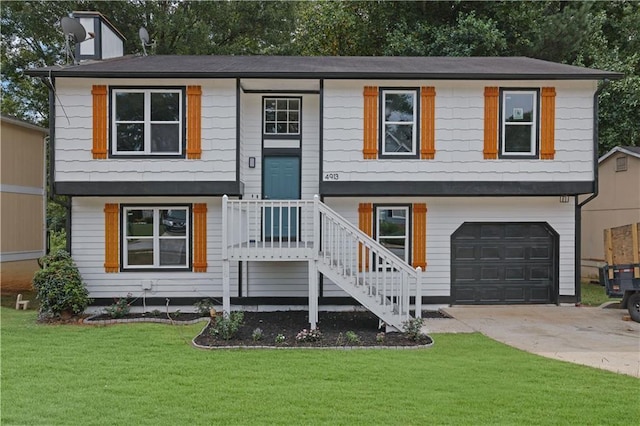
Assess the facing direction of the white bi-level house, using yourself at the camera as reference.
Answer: facing the viewer

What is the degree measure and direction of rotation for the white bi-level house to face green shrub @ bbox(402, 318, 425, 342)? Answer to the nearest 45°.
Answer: approximately 45° to its left

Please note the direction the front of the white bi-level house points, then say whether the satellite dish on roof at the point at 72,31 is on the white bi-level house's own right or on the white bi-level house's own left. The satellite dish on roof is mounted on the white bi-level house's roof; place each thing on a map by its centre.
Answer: on the white bi-level house's own right

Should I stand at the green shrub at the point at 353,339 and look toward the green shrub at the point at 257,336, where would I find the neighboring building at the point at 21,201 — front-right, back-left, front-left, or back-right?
front-right

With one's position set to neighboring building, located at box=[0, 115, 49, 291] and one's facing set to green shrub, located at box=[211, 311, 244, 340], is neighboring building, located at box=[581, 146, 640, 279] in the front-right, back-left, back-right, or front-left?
front-left

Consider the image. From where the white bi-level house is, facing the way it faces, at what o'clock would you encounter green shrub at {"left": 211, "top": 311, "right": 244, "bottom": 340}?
The green shrub is roughly at 1 o'clock from the white bi-level house.

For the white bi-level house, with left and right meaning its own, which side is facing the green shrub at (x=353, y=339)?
front

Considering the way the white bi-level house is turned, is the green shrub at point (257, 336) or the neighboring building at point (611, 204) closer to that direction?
the green shrub

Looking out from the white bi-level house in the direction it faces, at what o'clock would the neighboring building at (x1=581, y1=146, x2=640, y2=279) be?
The neighboring building is roughly at 8 o'clock from the white bi-level house.

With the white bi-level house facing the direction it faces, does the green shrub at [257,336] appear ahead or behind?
ahead

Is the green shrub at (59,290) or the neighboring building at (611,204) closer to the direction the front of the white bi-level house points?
the green shrub

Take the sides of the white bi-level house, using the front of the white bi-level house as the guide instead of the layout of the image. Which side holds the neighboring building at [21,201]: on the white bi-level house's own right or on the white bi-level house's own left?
on the white bi-level house's own right
